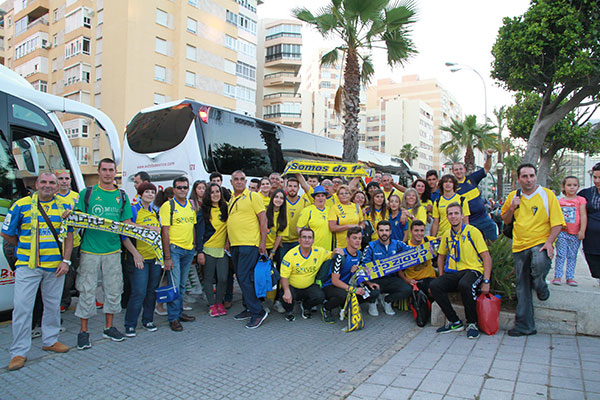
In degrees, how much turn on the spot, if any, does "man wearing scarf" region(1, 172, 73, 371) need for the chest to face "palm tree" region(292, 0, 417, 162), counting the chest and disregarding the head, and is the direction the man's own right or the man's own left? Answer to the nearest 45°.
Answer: approximately 135° to the man's own left

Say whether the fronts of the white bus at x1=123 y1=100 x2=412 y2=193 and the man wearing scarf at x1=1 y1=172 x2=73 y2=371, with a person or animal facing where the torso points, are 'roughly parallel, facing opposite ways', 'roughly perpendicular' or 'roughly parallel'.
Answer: roughly perpendicular

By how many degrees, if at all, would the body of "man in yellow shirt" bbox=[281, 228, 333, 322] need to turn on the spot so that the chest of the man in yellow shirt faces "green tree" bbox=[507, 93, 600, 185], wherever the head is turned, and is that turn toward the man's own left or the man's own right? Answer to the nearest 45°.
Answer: approximately 135° to the man's own left

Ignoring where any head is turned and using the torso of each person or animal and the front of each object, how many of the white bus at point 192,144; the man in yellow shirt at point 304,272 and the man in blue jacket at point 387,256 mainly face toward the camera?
2

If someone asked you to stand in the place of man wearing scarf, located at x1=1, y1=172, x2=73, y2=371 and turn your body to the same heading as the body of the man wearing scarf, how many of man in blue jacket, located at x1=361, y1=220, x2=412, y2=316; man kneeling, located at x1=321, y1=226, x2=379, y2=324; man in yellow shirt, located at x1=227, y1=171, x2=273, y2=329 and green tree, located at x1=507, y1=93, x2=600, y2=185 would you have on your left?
4

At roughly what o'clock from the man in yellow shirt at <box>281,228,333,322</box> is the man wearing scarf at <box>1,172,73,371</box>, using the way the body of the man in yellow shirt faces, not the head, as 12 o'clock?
The man wearing scarf is roughly at 2 o'clock from the man in yellow shirt.

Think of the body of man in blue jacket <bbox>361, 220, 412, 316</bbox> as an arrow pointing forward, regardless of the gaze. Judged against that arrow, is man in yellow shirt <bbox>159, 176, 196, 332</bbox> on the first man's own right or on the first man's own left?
on the first man's own right

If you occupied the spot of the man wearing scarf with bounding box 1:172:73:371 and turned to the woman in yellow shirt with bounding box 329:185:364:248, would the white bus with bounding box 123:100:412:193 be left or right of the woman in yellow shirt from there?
left

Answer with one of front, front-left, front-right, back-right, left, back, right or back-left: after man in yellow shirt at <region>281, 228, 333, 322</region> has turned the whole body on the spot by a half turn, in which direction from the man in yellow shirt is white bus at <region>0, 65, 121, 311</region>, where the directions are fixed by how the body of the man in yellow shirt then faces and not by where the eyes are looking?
left

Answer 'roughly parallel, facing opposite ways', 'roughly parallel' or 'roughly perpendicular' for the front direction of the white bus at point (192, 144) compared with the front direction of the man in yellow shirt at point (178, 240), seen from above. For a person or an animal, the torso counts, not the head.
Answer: roughly perpendicular
